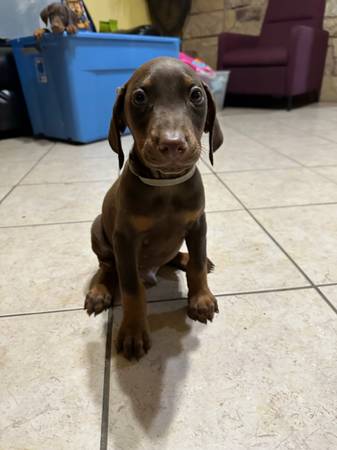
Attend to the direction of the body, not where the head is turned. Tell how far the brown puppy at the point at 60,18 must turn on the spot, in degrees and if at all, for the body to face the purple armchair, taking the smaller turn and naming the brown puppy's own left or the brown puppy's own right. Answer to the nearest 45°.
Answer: approximately 135° to the brown puppy's own left

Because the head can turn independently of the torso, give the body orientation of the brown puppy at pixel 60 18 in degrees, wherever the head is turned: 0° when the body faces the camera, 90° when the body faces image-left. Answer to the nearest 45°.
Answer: approximately 0°

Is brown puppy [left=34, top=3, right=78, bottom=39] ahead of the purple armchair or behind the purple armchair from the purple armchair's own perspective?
ahead

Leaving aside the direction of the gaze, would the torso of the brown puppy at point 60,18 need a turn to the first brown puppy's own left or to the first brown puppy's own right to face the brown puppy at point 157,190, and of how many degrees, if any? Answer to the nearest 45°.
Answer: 0° — it already faces it

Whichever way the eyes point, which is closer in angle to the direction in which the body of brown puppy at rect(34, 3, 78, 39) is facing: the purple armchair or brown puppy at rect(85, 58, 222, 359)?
the brown puppy

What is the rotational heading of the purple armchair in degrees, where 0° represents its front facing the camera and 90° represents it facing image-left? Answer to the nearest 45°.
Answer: approximately 45°

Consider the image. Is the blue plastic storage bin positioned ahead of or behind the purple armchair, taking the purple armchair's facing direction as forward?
ahead

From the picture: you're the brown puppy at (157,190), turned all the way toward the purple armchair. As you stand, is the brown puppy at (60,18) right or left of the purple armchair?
left
